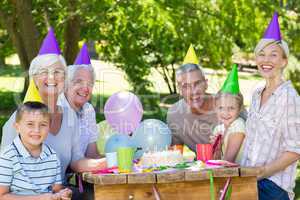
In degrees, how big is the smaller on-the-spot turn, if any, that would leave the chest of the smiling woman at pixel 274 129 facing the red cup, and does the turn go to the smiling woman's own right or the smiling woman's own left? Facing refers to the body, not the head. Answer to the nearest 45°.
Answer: approximately 45° to the smiling woman's own right

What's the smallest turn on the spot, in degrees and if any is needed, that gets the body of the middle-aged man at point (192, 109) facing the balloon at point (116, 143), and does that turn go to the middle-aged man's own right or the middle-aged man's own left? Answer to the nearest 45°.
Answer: approximately 45° to the middle-aged man's own right

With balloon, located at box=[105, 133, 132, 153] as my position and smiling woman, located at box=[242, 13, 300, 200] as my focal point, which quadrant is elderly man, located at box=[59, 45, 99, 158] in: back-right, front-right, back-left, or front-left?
back-left

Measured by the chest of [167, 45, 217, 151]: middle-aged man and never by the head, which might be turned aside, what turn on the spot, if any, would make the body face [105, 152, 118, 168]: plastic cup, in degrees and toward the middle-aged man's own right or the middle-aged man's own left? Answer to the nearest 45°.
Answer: approximately 45° to the middle-aged man's own right

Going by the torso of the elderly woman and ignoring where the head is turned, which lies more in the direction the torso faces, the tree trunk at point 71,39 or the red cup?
the red cup
